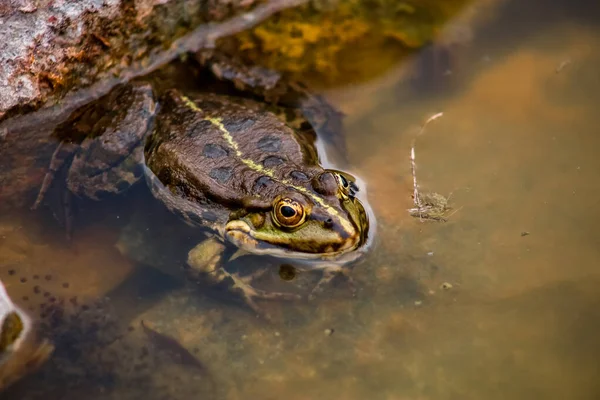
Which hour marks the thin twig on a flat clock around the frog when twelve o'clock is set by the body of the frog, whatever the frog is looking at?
The thin twig is roughly at 11 o'clock from the frog.

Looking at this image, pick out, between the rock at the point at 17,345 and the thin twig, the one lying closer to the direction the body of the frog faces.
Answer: the thin twig

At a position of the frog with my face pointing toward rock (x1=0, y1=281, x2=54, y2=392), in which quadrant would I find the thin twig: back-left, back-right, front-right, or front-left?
back-left

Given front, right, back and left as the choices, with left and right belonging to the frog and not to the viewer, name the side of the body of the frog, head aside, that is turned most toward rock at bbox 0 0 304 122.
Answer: back

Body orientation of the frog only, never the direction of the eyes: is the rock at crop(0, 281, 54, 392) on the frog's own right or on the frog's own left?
on the frog's own right

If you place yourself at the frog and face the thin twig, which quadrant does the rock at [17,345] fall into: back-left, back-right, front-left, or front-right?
back-right

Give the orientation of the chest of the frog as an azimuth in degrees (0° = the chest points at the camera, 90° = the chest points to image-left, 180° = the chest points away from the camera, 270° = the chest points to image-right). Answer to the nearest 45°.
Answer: approximately 315°
